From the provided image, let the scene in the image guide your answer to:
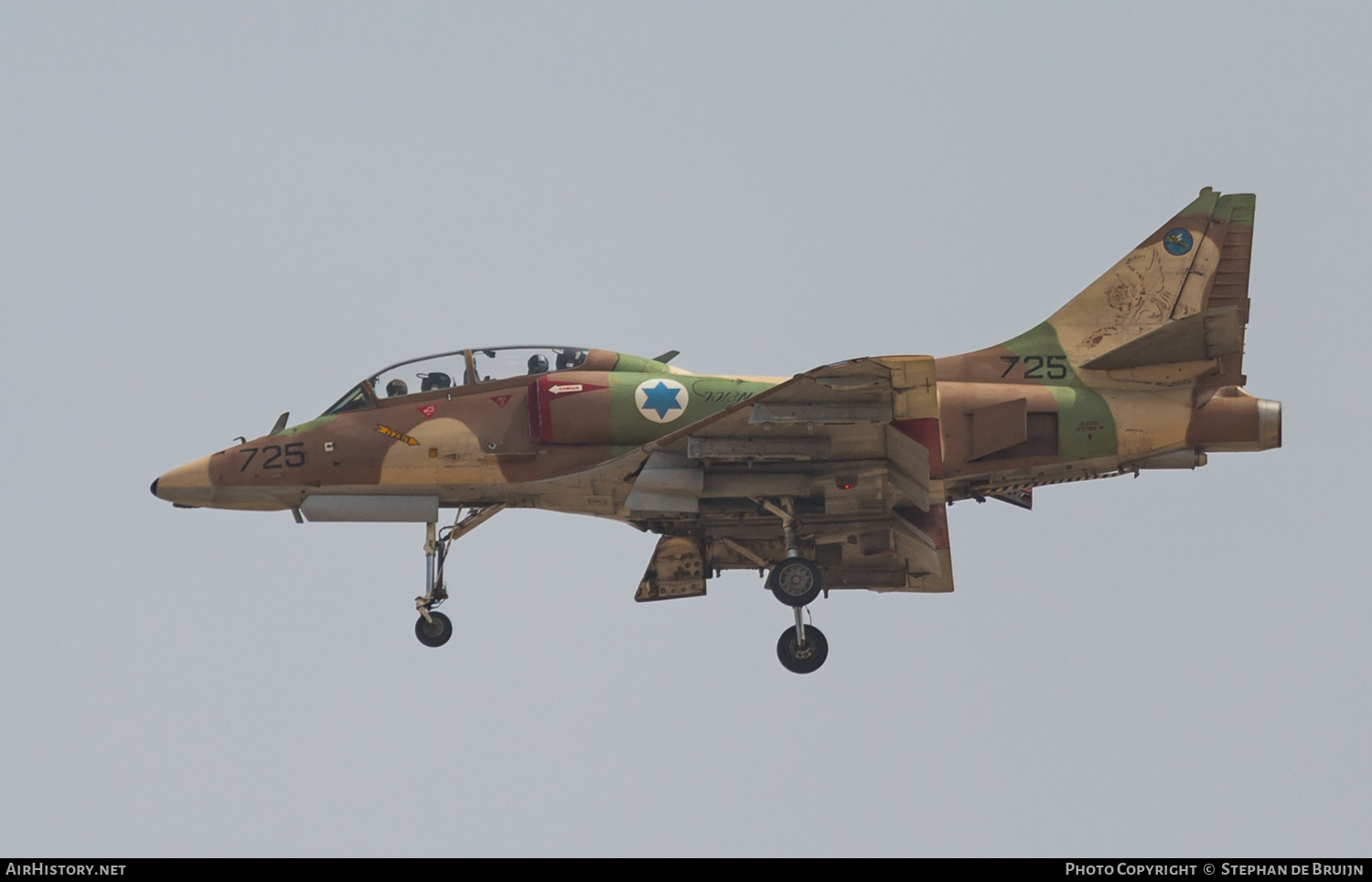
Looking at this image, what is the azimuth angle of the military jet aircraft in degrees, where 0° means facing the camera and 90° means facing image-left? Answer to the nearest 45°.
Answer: approximately 90°
